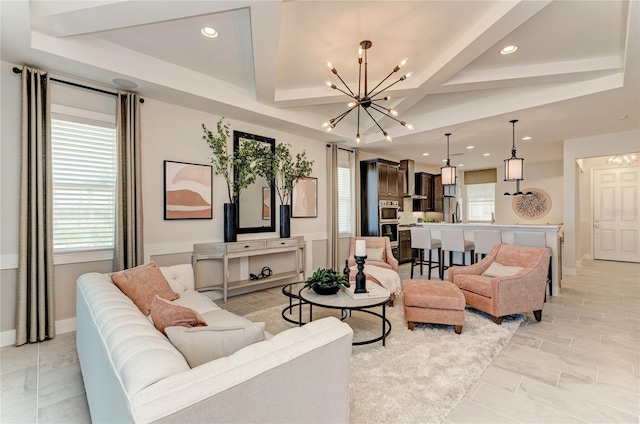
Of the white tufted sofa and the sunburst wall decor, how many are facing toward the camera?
1

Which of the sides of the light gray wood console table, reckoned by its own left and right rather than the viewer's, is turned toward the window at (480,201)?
left

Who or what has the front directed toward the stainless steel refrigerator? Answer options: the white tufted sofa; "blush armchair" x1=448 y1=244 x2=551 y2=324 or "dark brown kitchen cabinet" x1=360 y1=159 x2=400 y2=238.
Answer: the white tufted sofa

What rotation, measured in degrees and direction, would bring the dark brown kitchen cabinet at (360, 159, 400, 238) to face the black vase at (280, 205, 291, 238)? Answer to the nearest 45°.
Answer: approximately 90° to its right

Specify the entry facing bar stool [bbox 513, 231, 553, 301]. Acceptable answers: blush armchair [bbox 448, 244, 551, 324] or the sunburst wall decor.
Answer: the sunburst wall decor

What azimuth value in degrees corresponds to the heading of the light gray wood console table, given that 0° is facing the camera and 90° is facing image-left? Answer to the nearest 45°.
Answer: approximately 315°

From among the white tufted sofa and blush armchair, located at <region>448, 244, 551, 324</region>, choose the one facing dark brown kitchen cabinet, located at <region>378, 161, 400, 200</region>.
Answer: the white tufted sofa

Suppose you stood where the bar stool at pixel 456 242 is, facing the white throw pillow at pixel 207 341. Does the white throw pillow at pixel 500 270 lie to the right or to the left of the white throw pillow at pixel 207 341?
left
